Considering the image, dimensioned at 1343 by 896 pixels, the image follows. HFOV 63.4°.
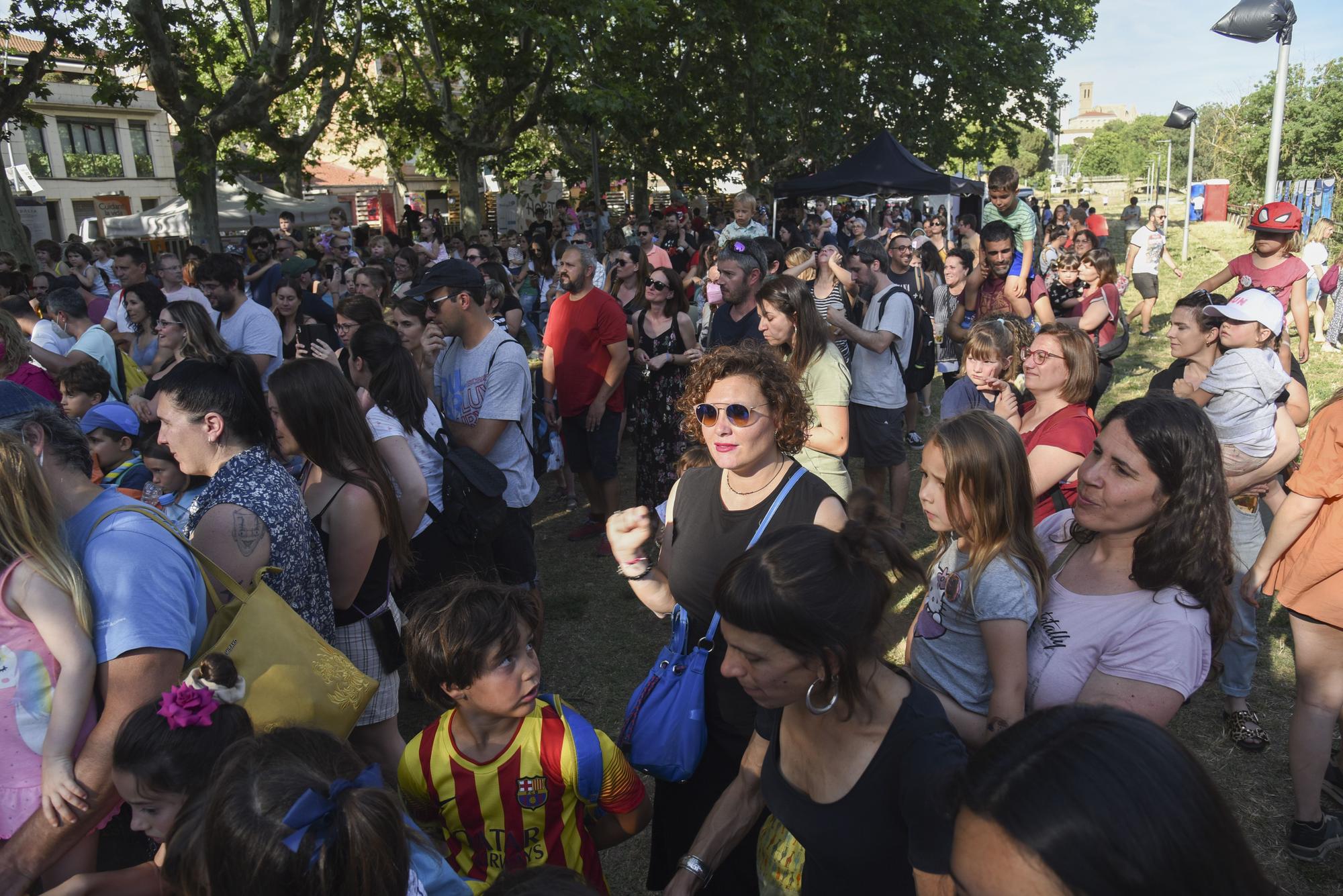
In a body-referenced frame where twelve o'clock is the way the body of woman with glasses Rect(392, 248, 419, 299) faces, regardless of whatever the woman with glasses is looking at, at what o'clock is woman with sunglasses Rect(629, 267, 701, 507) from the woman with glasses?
The woman with sunglasses is roughly at 10 o'clock from the woman with glasses.

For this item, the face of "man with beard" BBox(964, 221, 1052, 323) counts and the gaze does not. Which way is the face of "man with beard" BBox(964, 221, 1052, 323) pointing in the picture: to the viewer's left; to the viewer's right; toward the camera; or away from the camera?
toward the camera

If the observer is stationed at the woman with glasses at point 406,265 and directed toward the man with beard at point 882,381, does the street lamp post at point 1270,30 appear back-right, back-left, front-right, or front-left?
front-left

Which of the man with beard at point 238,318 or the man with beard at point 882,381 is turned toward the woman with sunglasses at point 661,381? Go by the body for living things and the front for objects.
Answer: the man with beard at point 882,381

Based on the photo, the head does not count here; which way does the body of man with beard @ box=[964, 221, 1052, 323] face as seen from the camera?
toward the camera

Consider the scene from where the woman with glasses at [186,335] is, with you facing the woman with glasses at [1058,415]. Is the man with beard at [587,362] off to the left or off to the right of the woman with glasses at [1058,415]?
left

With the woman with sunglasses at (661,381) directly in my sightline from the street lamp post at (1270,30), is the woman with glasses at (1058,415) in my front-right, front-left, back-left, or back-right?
front-left

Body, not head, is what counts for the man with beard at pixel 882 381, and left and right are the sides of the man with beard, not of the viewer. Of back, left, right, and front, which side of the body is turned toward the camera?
left

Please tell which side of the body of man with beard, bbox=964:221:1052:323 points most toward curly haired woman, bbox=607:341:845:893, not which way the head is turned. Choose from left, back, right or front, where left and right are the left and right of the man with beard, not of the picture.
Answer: front

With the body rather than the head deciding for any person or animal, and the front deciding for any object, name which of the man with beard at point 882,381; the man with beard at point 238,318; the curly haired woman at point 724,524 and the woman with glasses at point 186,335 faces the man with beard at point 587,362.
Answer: the man with beard at point 882,381

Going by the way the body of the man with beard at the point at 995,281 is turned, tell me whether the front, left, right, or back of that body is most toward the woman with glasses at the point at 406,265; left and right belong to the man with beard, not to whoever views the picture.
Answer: right

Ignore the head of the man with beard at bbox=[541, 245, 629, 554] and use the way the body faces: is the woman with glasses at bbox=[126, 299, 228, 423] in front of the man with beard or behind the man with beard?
in front

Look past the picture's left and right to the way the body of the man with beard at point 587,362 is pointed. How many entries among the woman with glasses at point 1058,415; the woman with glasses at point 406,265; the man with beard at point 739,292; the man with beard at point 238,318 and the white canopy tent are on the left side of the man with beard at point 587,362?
2

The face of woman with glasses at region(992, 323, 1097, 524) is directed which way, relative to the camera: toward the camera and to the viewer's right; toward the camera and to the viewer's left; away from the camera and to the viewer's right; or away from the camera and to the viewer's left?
toward the camera and to the viewer's left

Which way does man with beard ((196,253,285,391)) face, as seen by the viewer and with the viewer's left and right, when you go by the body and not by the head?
facing the viewer and to the left of the viewer
